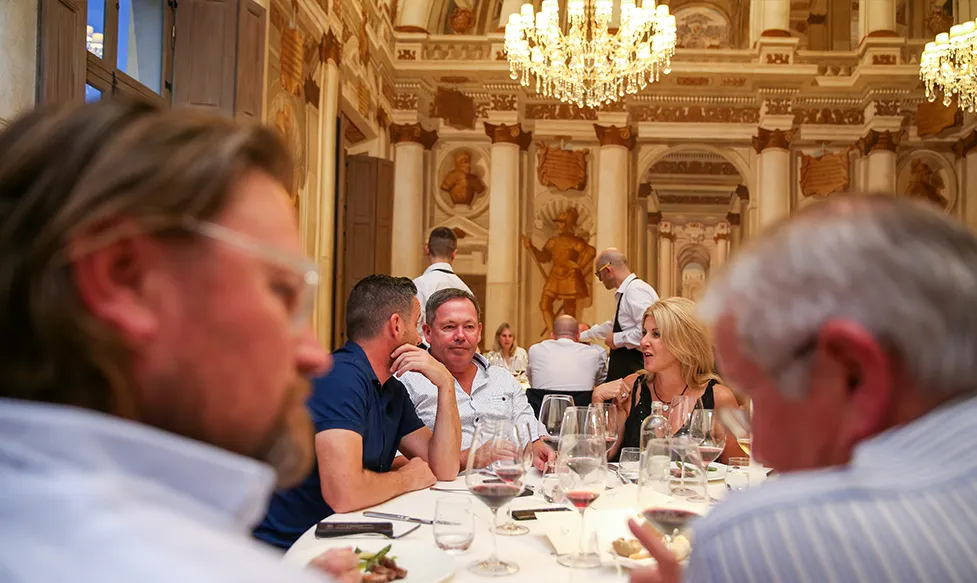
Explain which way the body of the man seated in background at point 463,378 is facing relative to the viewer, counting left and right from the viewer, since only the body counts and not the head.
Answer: facing the viewer

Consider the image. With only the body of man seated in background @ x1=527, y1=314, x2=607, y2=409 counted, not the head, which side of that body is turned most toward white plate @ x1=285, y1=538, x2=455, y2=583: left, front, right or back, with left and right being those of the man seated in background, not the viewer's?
back

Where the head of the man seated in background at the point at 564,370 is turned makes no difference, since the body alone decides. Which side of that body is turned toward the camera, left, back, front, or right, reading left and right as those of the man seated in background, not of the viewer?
back

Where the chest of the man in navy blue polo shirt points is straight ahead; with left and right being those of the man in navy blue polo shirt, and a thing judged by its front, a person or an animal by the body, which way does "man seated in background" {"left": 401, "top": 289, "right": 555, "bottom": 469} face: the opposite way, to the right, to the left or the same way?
to the right

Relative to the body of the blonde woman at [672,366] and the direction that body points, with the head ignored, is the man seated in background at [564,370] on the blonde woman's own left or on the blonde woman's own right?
on the blonde woman's own right

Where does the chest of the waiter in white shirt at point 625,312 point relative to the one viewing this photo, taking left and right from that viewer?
facing to the left of the viewer

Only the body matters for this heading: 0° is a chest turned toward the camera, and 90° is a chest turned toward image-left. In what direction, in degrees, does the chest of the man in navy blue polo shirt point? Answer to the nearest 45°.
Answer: approximately 270°

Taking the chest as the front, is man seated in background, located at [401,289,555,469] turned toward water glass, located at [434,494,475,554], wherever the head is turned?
yes

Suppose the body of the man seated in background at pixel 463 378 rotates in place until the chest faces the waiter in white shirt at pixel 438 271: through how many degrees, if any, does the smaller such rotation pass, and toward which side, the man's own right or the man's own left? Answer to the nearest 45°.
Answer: approximately 180°

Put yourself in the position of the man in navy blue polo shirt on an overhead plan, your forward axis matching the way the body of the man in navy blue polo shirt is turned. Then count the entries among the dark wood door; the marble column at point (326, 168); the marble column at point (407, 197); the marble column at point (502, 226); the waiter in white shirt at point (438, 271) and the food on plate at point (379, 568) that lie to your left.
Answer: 5

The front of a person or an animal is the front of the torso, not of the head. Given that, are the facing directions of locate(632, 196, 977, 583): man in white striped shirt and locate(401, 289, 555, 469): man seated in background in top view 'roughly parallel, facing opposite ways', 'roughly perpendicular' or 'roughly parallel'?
roughly parallel, facing opposite ways

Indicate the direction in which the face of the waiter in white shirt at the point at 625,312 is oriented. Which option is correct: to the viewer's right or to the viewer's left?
to the viewer's left

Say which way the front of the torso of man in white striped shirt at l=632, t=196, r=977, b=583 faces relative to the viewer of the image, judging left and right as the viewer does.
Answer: facing away from the viewer and to the left of the viewer

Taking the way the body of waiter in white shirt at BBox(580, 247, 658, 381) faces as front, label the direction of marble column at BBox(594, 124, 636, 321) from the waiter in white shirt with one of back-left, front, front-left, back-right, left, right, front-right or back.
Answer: right
